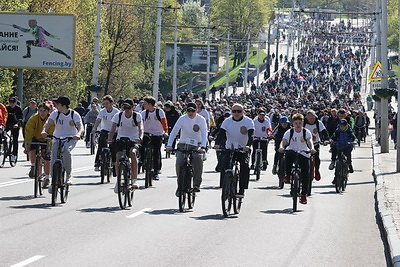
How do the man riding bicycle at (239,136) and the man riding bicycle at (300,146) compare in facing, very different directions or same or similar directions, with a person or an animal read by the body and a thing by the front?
same or similar directions

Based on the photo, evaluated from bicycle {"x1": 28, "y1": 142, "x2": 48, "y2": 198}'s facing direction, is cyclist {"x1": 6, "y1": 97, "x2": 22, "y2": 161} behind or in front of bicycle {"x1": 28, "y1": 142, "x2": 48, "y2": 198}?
behind

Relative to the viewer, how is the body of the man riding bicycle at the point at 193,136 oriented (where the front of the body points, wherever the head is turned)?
toward the camera

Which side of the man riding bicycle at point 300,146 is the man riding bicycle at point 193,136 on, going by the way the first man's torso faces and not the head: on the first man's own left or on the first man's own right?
on the first man's own right

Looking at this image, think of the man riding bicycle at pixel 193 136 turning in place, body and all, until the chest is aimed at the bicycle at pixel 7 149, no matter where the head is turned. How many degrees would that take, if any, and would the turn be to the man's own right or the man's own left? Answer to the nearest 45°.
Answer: approximately 135° to the man's own right

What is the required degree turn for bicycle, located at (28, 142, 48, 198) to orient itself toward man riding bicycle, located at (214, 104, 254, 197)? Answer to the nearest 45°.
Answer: approximately 45° to its left

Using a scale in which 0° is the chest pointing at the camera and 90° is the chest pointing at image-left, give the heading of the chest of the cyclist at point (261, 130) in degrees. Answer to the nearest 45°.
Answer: approximately 0°

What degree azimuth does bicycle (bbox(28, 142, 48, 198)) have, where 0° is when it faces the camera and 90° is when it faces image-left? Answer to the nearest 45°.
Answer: approximately 0°

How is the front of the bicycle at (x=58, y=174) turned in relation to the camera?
facing the viewer

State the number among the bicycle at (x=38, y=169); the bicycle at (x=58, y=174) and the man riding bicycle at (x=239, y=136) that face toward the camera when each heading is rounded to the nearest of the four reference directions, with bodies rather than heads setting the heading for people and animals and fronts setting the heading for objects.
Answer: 3

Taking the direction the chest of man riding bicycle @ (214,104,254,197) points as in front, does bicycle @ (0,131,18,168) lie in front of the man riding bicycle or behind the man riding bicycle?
behind

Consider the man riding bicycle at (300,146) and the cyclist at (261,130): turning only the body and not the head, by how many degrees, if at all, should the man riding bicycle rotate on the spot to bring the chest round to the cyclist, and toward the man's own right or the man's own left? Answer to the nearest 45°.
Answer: approximately 180°

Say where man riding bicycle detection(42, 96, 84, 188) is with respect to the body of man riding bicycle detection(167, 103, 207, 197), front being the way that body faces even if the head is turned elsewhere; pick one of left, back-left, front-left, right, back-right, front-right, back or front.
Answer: right
